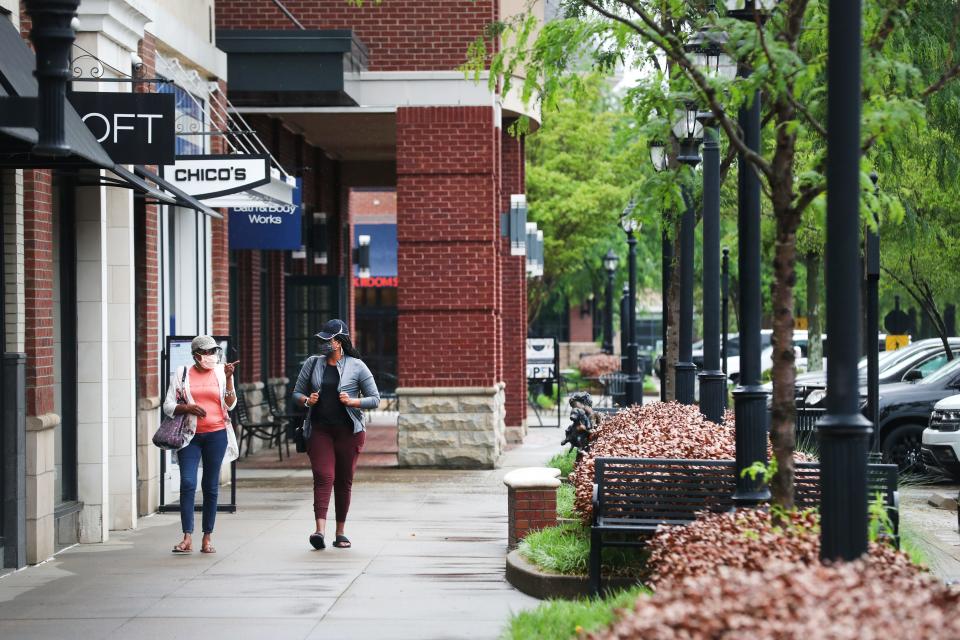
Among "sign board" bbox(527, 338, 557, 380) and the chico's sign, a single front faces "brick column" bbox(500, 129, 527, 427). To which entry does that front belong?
the sign board

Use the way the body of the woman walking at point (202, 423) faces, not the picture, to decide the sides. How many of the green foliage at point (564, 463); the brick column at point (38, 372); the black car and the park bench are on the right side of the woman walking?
1

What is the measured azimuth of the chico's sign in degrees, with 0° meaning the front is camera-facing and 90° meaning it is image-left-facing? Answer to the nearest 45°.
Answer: approximately 0°

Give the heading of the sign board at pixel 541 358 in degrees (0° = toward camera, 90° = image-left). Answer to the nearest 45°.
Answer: approximately 0°

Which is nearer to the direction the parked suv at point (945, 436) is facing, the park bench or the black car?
the park bench

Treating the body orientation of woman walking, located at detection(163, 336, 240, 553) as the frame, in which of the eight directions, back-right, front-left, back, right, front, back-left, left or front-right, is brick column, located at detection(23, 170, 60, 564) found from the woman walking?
right
